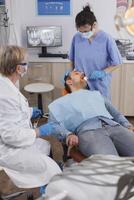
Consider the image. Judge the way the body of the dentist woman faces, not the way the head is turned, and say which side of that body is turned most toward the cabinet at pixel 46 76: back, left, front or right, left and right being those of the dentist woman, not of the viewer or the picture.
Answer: left

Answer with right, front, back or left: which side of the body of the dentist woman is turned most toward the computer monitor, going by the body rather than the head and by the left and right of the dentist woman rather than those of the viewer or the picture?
left

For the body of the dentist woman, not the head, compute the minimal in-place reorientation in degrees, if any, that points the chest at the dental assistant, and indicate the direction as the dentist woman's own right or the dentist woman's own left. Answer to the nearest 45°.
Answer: approximately 45° to the dentist woman's own left

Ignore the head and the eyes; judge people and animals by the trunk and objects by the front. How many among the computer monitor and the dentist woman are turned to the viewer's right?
1

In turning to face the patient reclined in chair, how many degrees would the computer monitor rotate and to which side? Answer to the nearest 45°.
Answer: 0° — it already faces them

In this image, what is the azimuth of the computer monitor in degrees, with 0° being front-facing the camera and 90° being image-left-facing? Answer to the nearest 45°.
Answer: approximately 0°

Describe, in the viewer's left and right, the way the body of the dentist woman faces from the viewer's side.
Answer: facing to the right of the viewer

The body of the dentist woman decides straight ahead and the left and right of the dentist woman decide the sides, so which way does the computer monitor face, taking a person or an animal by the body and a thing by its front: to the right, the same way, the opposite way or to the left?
to the right

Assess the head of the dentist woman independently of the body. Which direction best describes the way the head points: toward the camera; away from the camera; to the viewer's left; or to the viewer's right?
to the viewer's right
